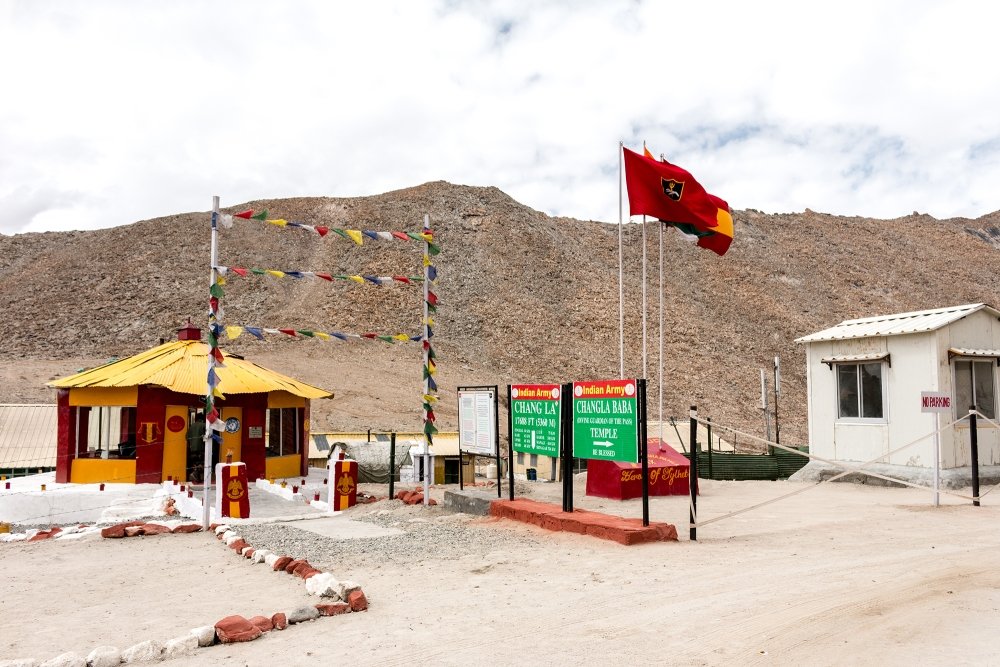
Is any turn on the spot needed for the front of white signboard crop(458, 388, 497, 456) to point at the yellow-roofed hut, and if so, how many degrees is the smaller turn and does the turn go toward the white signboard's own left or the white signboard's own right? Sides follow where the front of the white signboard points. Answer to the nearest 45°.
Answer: approximately 90° to the white signboard's own right

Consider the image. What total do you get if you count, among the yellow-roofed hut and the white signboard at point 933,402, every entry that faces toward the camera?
2

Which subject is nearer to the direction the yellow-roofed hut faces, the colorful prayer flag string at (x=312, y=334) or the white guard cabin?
the colorful prayer flag string

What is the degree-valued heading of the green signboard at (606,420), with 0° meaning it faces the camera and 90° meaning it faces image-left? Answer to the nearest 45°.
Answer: approximately 45°

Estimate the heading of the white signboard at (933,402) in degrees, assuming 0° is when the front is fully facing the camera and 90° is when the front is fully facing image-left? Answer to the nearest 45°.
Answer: approximately 0°
